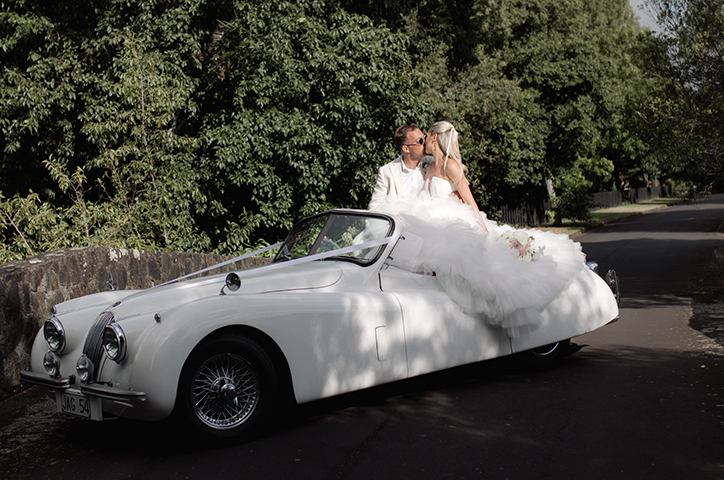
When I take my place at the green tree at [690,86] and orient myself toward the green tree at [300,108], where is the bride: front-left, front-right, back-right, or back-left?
front-left

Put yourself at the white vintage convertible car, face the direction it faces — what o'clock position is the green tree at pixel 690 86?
The green tree is roughly at 6 o'clock from the white vintage convertible car.

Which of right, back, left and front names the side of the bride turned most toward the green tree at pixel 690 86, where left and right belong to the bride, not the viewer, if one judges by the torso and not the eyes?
back

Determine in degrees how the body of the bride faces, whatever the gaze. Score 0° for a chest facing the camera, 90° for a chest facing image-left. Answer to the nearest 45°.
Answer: approximately 45°

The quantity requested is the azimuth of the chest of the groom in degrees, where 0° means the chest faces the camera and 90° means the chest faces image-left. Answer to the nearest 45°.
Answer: approximately 315°

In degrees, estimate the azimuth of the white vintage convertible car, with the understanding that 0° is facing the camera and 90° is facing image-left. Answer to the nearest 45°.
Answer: approximately 45°

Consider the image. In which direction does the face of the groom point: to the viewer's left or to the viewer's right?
to the viewer's right

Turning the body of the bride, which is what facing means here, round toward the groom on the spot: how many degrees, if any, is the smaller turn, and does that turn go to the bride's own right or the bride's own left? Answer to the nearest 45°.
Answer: approximately 90° to the bride's own right

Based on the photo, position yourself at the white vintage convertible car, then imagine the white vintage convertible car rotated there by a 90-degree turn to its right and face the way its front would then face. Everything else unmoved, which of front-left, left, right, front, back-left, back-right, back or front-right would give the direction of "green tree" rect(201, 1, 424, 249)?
front-right

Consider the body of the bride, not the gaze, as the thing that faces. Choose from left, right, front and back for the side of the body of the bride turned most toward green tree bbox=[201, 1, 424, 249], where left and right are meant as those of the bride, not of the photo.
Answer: right

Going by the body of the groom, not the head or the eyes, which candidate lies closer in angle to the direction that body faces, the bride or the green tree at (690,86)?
the bride
